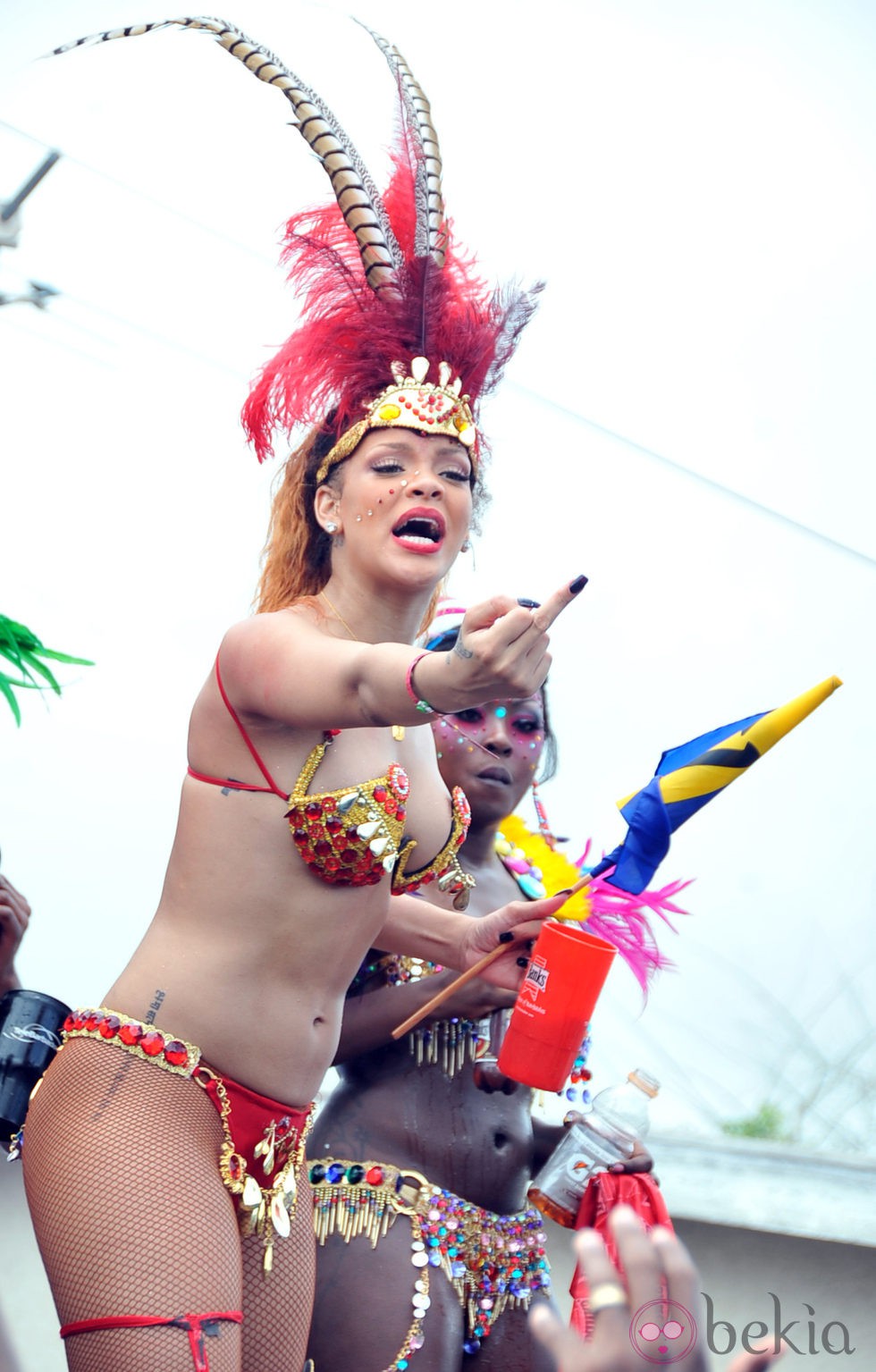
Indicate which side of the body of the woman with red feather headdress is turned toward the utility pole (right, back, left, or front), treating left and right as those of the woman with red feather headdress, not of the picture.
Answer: back

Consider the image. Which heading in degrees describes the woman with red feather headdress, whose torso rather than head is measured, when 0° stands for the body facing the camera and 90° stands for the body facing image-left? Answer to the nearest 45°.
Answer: approximately 315°

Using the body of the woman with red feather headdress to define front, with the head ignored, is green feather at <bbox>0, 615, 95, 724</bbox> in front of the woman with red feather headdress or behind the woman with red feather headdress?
behind

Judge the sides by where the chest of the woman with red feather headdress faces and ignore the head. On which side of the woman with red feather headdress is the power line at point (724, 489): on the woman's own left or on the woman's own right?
on the woman's own left

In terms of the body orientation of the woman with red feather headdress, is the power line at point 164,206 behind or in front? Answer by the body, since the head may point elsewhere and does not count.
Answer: behind
